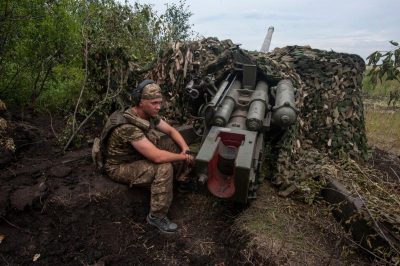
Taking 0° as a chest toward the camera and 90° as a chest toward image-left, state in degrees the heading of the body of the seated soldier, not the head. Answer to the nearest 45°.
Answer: approximately 270°
